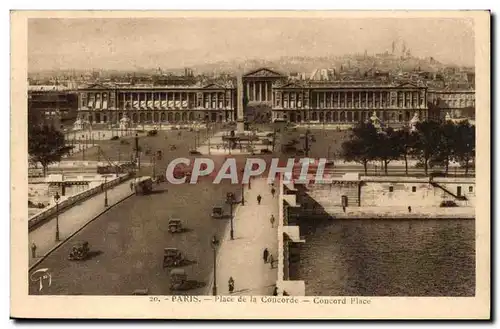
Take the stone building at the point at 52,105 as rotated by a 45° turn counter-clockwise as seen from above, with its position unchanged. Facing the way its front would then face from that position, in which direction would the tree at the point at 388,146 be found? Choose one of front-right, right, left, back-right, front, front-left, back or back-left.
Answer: front-left

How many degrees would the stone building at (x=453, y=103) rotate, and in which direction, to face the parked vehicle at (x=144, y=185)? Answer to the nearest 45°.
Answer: approximately 90° to its right

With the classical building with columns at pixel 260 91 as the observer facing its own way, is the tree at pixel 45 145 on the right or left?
on its right

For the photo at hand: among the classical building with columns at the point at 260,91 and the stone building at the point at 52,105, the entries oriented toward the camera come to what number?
2

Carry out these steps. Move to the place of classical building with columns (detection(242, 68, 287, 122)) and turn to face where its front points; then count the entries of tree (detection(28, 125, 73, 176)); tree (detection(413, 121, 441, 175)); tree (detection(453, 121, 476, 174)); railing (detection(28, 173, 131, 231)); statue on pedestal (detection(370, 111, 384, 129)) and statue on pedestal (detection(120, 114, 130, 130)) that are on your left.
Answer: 3

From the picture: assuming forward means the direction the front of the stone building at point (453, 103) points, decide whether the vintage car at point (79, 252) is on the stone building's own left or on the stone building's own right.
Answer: on the stone building's own right

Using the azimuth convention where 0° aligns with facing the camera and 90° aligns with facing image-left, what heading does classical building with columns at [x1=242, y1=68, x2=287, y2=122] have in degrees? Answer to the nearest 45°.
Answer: approximately 0°
